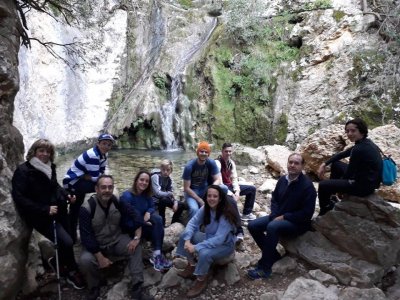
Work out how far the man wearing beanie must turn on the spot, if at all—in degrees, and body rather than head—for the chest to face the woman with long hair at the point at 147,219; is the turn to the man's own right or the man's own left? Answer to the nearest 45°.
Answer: approximately 45° to the man's own right

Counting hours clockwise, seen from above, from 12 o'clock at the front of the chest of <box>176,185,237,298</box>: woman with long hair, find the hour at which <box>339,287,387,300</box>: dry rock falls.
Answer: The dry rock is roughly at 8 o'clock from the woman with long hair.

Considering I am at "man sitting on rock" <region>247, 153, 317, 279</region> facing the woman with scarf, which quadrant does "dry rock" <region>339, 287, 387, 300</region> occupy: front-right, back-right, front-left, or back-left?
back-left

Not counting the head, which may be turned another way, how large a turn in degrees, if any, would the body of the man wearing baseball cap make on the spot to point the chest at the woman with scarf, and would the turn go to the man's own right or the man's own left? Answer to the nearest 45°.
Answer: approximately 90° to the man's own right

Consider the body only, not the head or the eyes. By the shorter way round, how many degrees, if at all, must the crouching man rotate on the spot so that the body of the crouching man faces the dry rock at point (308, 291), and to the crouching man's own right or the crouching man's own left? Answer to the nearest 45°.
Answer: approximately 45° to the crouching man's own left

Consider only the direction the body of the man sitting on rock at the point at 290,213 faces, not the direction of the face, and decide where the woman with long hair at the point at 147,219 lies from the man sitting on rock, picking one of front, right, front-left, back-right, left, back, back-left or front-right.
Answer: front-right

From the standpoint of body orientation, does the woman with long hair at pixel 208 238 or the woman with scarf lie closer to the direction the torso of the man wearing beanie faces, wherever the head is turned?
the woman with long hair
